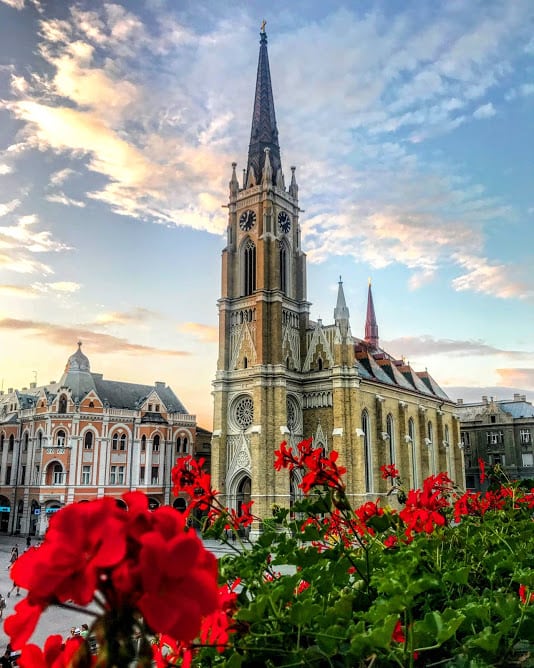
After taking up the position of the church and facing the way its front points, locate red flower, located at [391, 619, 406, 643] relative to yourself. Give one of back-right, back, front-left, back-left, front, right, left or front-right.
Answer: front-left

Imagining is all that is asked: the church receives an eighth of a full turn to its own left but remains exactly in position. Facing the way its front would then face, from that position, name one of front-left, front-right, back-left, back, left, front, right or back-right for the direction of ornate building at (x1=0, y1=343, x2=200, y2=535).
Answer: right

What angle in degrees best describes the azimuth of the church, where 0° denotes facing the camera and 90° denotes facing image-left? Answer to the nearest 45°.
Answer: approximately 45°

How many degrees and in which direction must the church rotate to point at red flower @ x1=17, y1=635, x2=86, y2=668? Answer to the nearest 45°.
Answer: approximately 45° to its left

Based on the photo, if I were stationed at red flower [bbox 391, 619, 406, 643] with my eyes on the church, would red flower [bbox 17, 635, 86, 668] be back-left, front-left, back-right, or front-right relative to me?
back-left
